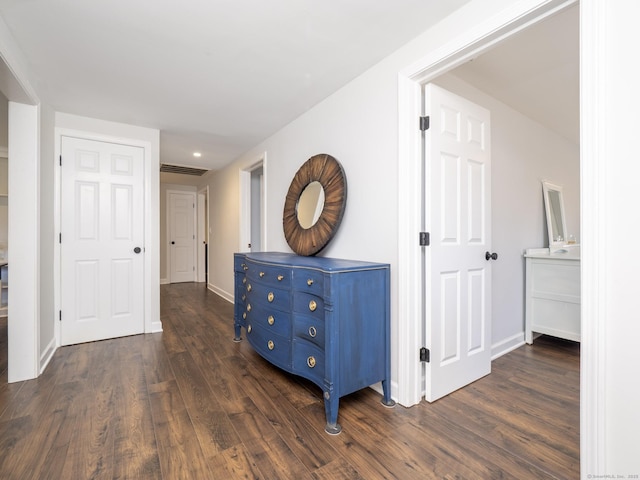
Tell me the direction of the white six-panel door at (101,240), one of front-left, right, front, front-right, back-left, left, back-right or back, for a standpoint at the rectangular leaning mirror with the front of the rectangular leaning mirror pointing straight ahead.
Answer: right

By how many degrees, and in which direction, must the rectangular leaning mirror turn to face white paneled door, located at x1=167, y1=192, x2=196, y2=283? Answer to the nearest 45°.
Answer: approximately 135° to its right

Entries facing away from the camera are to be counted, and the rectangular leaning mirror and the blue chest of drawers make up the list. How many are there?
0

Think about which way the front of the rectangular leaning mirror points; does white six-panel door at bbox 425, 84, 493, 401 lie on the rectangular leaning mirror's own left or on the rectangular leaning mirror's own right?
on the rectangular leaning mirror's own right

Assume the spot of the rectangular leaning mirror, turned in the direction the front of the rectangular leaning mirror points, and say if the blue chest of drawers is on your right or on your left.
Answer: on your right

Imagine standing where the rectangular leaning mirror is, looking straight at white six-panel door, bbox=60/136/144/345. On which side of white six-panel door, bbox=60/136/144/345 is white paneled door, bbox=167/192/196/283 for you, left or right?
right

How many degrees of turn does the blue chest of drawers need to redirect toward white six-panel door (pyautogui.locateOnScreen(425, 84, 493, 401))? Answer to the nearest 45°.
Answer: approximately 135° to its left

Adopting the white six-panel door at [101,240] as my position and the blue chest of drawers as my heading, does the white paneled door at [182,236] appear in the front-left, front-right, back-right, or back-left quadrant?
back-left

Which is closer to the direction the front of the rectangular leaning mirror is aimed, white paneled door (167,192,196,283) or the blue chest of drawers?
the blue chest of drawers

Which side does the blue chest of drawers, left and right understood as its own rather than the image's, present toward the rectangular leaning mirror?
back
